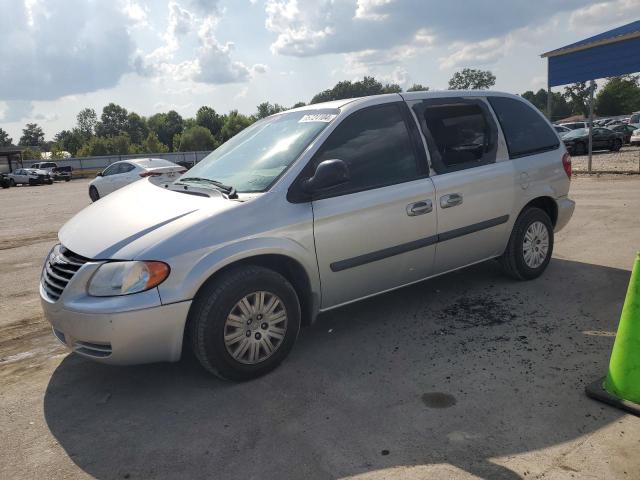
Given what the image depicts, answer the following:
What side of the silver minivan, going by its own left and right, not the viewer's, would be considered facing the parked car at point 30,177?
right

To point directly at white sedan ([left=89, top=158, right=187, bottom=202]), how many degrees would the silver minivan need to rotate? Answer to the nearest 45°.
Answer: approximately 135° to its right

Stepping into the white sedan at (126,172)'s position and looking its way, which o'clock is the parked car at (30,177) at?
The parked car is roughly at 1 o'clock from the white sedan.

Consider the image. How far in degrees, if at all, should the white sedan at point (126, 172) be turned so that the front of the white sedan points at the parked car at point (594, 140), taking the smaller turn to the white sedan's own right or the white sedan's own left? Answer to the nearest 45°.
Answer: approximately 135° to the white sedan's own right

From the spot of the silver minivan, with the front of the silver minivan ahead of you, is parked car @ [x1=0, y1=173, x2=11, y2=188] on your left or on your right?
on your right

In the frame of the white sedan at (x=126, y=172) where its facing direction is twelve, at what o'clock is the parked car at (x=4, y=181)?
The parked car is roughly at 1 o'clock from the white sedan.

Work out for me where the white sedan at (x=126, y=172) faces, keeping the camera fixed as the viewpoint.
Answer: facing away from the viewer and to the left of the viewer

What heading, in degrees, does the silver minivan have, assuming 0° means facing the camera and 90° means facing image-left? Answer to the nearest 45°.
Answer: approximately 45°

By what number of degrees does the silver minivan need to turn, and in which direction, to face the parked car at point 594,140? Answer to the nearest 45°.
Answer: approximately 180°

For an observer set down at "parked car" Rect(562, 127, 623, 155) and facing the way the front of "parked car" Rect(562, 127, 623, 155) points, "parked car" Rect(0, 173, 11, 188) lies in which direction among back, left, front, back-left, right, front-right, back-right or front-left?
front-right

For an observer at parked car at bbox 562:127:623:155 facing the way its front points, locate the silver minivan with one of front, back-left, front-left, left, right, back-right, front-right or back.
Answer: front-left

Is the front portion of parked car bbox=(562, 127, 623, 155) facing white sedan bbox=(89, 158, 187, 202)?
yes
